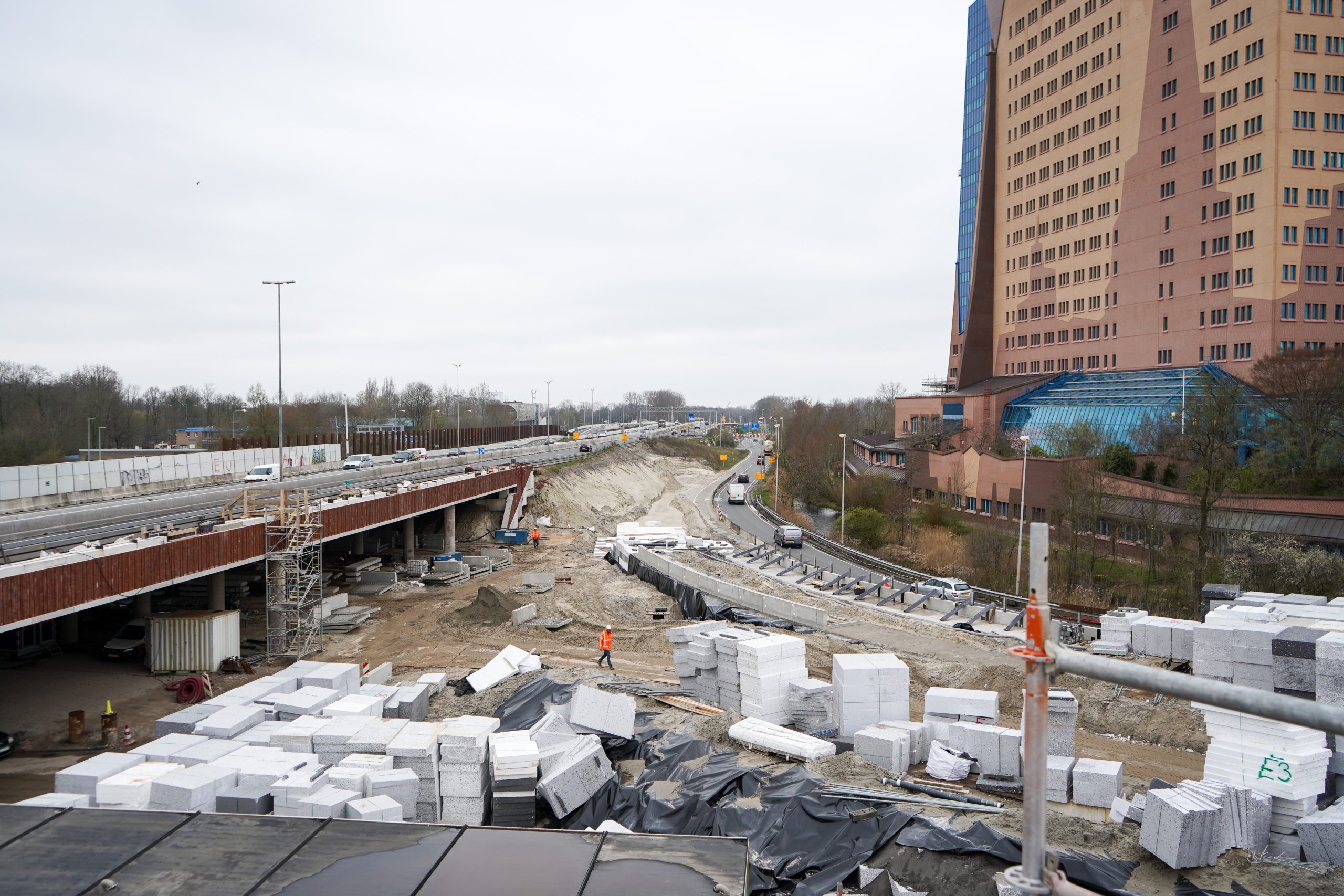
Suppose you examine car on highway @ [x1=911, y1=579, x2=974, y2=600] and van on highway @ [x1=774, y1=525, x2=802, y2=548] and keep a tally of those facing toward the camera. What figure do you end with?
0

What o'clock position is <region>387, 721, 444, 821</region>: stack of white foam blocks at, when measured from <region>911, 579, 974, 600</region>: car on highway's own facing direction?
The stack of white foam blocks is roughly at 8 o'clock from the car on highway.

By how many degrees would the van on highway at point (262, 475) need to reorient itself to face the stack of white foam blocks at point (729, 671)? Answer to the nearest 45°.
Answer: approximately 45° to its left

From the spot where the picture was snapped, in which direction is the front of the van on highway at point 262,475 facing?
facing the viewer and to the left of the viewer

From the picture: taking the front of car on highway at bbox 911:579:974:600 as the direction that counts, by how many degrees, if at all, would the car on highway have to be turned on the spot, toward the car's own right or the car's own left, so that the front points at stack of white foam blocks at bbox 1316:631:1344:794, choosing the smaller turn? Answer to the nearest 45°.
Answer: approximately 135° to the car's own left

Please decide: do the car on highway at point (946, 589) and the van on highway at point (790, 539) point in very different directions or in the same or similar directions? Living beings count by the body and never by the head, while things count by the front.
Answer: same or similar directions

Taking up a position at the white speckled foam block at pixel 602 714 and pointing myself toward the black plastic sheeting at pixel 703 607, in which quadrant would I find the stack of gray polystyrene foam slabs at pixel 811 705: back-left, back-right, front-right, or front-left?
front-right

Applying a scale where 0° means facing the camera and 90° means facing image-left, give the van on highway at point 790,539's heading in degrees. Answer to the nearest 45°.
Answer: approximately 135°

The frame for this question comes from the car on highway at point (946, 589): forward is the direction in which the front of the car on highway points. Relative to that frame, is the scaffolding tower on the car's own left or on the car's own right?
on the car's own left
